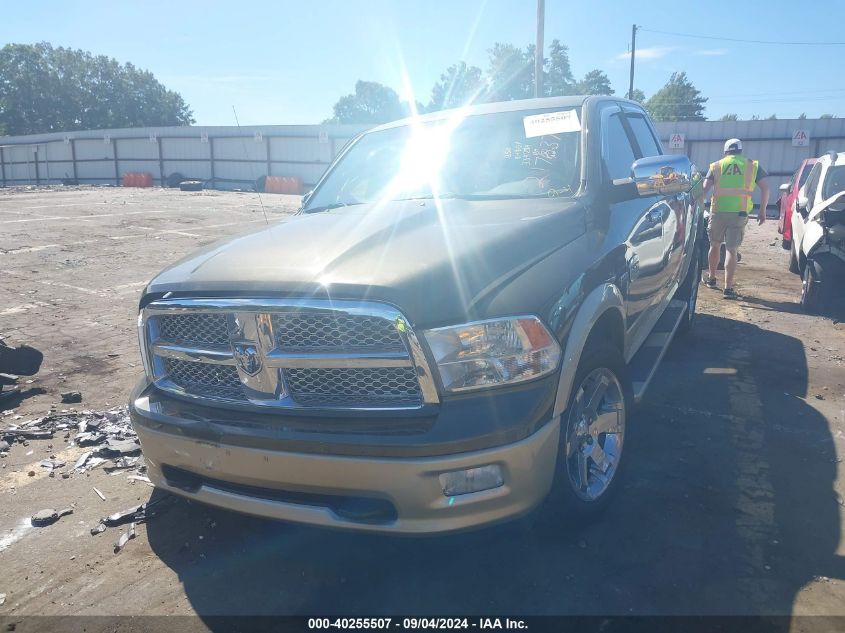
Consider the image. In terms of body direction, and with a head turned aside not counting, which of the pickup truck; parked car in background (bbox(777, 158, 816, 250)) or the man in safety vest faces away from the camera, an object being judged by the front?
the man in safety vest

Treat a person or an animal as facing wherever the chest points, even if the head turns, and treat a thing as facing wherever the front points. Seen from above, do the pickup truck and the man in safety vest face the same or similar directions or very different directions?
very different directions

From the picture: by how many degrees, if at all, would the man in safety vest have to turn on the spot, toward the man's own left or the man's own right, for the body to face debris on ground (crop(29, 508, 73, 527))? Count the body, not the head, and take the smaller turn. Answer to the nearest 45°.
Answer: approximately 180°

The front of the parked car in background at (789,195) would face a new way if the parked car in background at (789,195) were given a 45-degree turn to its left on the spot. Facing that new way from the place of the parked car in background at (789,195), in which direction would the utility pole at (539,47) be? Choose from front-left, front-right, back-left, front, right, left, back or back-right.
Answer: back-right

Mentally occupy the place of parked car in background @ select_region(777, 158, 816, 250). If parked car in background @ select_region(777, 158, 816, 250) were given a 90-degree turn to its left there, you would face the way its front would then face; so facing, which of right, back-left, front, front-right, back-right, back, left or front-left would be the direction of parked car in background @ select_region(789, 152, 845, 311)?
front-right

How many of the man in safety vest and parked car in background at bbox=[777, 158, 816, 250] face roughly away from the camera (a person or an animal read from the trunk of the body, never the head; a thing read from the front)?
1

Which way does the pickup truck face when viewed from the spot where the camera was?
facing the viewer and to the left of the viewer

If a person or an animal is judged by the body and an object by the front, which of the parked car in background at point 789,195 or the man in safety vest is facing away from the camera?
the man in safety vest

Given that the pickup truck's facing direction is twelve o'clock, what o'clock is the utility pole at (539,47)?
The utility pole is roughly at 5 o'clock from the pickup truck.

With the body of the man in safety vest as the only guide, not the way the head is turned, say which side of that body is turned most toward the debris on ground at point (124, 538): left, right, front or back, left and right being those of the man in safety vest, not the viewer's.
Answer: back

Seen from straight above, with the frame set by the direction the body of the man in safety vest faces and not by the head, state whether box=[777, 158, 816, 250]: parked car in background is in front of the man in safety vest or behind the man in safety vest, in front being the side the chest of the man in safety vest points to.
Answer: in front
